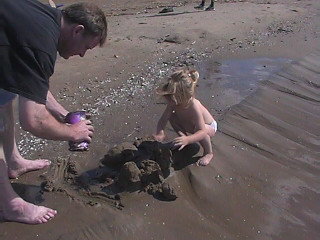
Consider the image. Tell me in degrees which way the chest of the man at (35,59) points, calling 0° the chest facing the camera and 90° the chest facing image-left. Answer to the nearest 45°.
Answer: approximately 270°

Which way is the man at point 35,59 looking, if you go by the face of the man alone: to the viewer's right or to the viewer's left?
to the viewer's right
